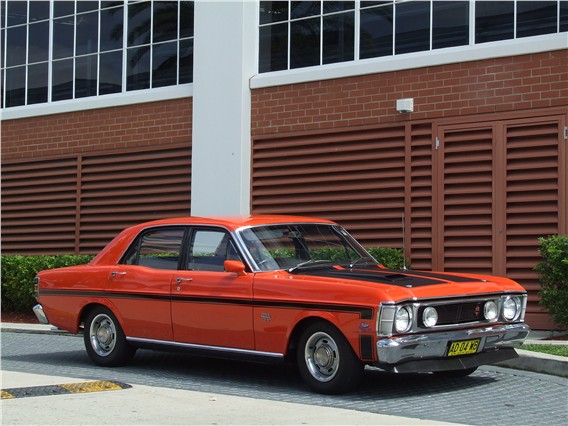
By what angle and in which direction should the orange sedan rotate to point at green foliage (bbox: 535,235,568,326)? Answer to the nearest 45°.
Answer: approximately 90° to its left

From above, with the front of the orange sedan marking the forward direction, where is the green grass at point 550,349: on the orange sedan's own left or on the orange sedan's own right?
on the orange sedan's own left

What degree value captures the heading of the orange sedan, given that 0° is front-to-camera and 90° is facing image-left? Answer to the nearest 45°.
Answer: approximately 315°

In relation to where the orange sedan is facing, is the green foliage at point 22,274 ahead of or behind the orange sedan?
behind

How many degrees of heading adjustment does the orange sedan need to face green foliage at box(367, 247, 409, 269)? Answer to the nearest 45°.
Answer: approximately 135° to its left
